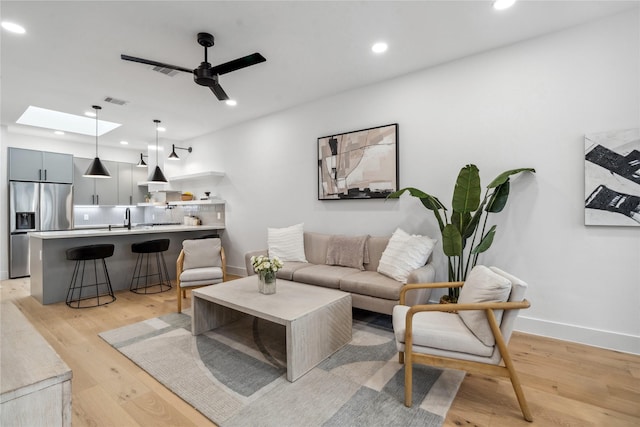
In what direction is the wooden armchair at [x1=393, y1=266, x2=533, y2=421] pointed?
to the viewer's left

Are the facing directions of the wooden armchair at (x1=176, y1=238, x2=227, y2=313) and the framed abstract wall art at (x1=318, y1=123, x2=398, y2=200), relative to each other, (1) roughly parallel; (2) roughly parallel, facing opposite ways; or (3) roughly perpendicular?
roughly perpendicular

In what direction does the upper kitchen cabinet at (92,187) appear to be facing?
toward the camera

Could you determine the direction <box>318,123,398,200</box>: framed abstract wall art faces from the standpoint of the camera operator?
facing the viewer and to the left of the viewer

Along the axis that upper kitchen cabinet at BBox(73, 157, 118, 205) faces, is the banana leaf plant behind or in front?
in front

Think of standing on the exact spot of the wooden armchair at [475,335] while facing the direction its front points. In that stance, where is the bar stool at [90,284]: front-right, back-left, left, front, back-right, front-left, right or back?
front

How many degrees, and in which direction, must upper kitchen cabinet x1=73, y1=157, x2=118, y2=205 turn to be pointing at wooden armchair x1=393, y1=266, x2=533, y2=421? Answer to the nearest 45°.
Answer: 0° — it already faces it

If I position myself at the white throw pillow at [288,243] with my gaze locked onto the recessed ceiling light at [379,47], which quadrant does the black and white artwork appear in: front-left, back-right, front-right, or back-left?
front-left

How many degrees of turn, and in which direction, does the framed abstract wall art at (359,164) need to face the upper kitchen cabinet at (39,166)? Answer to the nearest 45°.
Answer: approximately 45° to its right

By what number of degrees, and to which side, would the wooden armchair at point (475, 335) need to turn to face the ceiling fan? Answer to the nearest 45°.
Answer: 0° — it already faces it

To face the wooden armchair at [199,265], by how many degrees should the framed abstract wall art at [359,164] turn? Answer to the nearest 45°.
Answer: approximately 45° to its right

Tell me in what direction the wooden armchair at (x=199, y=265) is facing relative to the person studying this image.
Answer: facing the viewer

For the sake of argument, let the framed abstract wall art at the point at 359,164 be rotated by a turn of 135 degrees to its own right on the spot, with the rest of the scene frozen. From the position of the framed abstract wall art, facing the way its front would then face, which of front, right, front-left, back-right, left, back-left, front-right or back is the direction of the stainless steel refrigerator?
left

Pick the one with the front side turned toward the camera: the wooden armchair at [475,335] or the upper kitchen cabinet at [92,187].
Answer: the upper kitchen cabinet

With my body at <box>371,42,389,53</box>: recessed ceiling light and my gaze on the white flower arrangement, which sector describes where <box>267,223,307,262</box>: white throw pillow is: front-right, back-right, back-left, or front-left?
front-right

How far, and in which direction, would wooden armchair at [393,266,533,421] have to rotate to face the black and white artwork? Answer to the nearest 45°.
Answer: approximately 135° to its right

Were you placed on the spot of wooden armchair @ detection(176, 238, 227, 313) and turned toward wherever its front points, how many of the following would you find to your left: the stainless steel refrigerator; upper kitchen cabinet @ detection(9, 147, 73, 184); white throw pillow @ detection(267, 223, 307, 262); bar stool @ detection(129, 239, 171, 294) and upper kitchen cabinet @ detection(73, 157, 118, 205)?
1

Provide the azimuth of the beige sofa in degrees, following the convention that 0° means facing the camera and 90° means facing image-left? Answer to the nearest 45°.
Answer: approximately 45°

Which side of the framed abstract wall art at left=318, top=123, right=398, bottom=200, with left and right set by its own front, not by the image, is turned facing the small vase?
front
